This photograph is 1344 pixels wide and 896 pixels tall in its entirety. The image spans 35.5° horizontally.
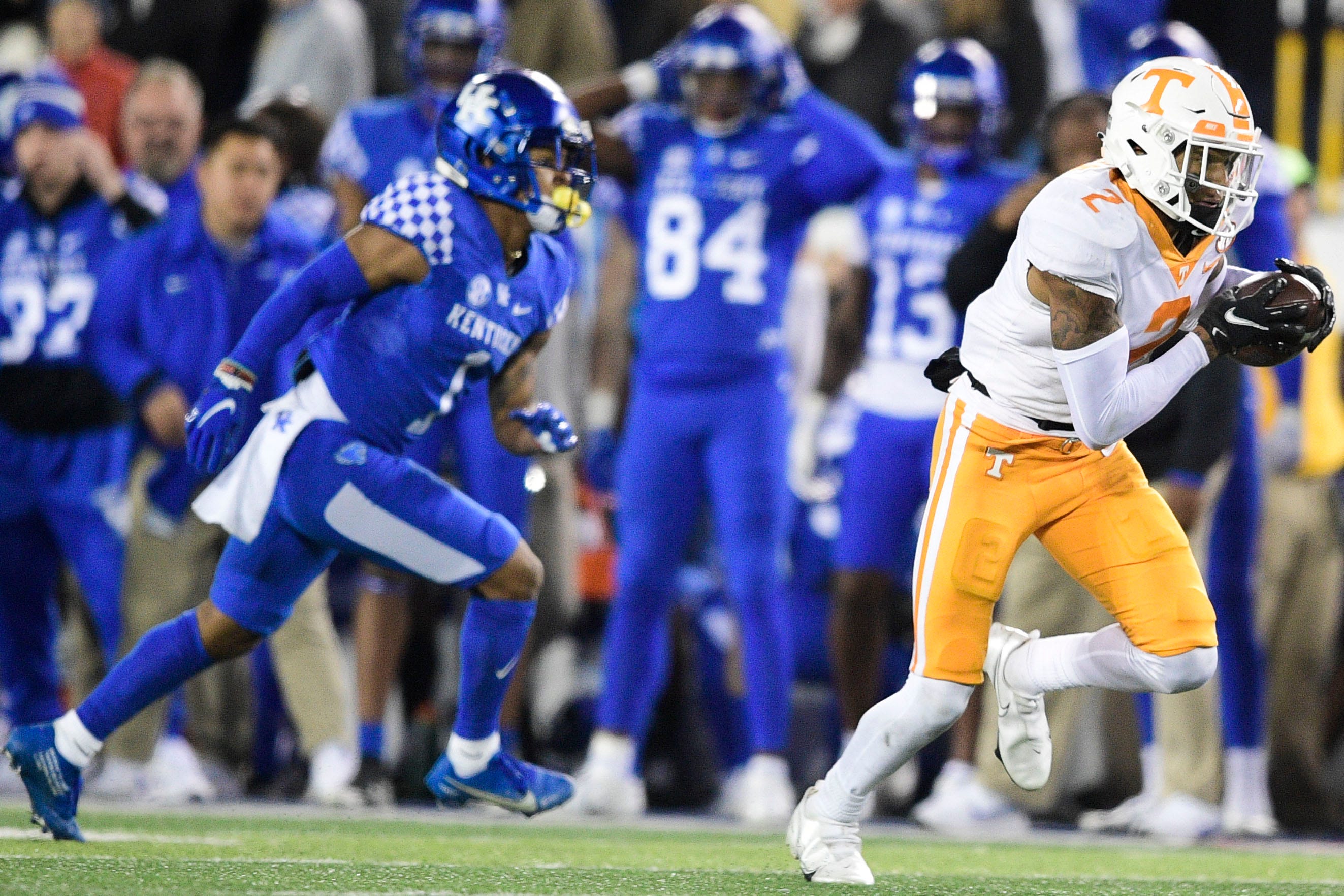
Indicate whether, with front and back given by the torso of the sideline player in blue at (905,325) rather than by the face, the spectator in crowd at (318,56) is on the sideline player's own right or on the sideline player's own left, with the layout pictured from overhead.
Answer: on the sideline player's own right

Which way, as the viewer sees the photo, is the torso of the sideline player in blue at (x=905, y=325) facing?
toward the camera

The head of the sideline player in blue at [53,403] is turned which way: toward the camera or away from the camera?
toward the camera

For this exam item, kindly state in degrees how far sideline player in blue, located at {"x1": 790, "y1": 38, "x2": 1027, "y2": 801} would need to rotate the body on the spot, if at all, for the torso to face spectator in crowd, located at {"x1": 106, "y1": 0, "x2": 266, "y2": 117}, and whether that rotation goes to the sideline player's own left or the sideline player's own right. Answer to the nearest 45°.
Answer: approximately 135° to the sideline player's own right

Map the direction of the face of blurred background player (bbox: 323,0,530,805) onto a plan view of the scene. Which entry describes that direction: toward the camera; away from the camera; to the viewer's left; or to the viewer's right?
toward the camera

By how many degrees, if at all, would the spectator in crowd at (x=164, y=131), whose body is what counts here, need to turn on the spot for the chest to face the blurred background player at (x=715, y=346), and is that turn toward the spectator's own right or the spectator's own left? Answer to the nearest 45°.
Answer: approximately 45° to the spectator's own left

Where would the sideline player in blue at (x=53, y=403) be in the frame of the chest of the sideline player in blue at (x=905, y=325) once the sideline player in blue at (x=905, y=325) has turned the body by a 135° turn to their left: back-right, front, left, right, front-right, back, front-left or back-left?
back-left

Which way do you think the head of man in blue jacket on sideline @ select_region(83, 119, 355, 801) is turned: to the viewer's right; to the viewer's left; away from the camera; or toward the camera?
toward the camera

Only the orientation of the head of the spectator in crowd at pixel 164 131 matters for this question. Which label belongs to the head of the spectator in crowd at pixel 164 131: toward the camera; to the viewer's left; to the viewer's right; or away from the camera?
toward the camera

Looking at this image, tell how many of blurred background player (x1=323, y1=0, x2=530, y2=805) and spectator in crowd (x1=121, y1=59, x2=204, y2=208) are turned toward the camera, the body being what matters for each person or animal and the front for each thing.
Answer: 2

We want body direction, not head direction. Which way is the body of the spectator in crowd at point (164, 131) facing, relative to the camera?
toward the camera

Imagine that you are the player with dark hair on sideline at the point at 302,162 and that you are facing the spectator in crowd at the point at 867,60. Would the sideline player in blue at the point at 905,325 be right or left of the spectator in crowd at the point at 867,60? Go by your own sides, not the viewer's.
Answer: right

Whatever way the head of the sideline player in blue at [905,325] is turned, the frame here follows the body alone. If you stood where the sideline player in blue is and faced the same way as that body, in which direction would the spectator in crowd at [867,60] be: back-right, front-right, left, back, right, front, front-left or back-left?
back

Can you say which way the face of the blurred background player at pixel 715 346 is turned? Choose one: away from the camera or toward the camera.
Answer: toward the camera
